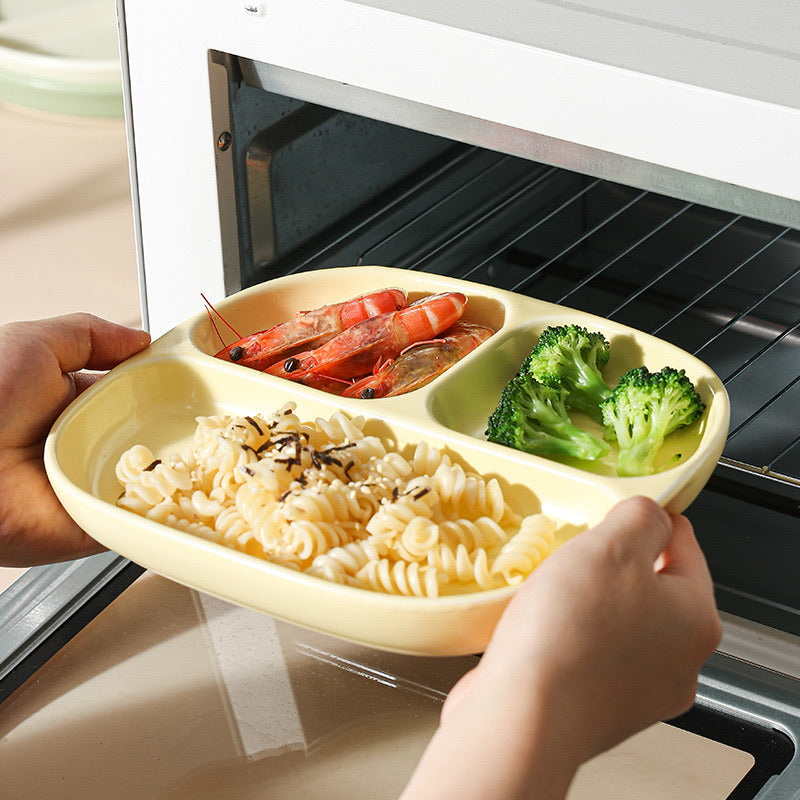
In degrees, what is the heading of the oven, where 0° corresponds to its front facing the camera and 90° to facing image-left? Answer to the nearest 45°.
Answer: approximately 45°
